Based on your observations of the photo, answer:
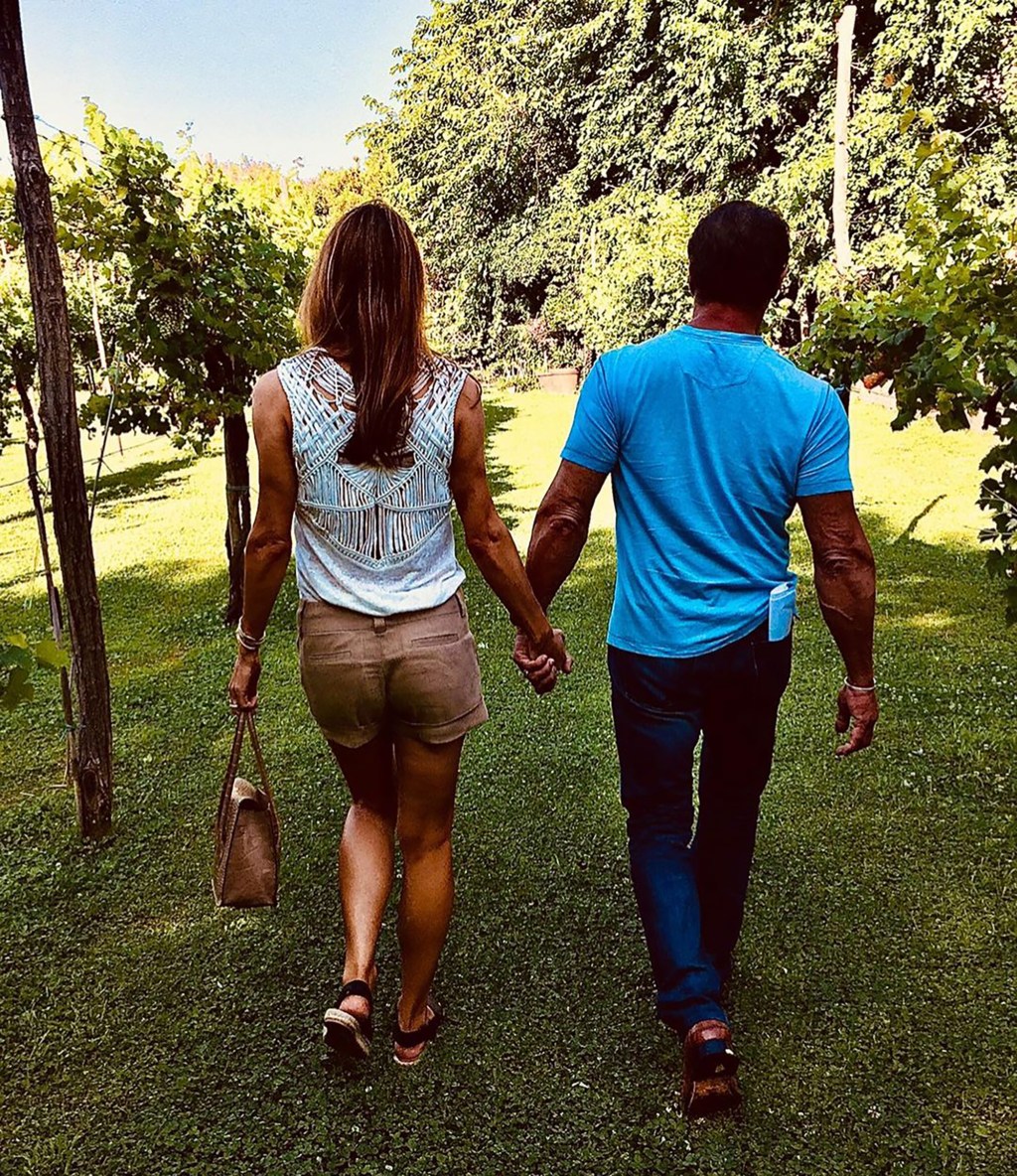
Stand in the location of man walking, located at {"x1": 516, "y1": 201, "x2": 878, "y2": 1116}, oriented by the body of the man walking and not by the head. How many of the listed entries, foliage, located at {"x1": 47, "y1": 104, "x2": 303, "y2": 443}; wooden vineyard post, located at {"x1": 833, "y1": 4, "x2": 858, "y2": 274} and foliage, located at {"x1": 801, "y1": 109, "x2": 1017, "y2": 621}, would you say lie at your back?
0

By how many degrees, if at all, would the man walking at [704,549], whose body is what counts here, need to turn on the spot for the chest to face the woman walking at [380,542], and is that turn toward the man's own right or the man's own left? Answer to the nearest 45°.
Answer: approximately 90° to the man's own left

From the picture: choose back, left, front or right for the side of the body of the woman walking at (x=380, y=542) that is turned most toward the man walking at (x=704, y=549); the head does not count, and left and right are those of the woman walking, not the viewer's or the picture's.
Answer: right

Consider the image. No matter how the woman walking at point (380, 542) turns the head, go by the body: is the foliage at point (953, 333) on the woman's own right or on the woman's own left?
on the woman's own right

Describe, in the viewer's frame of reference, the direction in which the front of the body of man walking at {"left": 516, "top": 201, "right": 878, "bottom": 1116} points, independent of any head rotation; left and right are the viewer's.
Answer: facing away from the viewer

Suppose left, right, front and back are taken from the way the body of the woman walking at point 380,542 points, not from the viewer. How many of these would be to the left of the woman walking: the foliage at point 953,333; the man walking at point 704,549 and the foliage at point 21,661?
1

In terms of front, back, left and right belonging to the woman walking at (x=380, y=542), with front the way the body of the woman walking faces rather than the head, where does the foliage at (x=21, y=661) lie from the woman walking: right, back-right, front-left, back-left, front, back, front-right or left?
left

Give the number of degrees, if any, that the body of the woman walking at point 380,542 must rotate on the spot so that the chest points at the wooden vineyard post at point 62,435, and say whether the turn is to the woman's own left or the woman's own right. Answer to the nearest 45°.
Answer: approximately 45° to the woman's own left

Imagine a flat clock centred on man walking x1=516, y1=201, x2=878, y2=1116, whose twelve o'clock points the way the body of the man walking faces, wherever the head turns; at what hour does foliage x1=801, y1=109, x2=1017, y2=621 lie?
The foliage is roughly at 1 o'clock from the man walking.

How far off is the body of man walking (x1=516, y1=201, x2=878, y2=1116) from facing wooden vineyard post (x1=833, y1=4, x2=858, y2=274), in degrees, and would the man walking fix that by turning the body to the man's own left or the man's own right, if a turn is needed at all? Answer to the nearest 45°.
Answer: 0° — they already face it

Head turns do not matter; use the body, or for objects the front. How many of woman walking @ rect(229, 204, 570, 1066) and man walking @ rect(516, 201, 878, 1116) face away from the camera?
2

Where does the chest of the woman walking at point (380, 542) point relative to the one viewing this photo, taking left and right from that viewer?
facing away from the viewer

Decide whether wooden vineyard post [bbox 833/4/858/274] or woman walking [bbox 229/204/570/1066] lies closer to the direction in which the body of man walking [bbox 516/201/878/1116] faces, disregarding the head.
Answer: the wooden vineyard post

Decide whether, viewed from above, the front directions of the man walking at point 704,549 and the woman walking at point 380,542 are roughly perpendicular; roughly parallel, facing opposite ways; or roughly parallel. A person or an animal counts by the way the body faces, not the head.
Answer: roughly parallel
